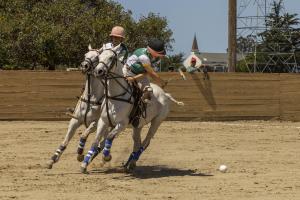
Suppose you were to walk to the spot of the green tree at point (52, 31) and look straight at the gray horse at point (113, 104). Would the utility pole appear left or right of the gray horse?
left

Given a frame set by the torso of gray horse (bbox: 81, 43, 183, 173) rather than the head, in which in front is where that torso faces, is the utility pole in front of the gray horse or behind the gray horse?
behind

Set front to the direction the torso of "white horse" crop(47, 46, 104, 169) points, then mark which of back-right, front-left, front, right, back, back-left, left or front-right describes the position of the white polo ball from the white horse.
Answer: back-left

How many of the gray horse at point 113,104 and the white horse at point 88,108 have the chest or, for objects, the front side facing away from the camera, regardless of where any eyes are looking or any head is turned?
0

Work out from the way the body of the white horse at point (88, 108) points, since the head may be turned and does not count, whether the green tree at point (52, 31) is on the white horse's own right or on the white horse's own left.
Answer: on the white horse's own right

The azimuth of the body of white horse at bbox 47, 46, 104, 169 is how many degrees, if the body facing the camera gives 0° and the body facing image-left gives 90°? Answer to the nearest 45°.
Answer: approximately 45°

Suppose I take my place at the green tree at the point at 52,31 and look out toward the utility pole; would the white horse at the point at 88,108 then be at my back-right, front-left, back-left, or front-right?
front-right

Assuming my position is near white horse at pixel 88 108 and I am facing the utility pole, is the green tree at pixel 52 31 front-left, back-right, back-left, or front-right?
front-left

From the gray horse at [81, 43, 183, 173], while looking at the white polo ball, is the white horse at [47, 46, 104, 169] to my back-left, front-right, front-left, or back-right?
back-left

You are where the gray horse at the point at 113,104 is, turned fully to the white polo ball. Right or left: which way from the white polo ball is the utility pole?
left
